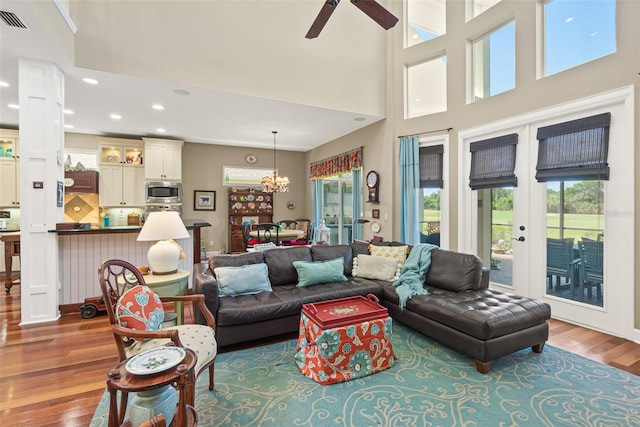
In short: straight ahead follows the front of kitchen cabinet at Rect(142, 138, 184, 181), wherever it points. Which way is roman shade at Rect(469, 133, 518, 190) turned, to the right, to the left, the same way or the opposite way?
to the right

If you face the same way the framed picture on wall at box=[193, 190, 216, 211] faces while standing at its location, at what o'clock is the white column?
The white column is roughly at 1 o'clock from the framed picture on wall.

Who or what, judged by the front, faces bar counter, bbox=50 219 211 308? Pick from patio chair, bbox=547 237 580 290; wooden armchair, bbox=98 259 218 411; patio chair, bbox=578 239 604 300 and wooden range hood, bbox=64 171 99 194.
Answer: the wooden range hood

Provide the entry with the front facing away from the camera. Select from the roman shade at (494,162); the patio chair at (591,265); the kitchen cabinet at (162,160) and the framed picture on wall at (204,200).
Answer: the patio chair

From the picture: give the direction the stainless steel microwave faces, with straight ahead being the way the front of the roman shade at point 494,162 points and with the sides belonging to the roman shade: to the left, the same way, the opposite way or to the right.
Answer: to the left

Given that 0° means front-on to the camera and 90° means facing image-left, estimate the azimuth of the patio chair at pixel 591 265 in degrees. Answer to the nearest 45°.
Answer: approximately 180°

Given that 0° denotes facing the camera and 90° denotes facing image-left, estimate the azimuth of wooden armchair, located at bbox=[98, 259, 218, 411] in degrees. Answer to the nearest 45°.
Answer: approximately 315°

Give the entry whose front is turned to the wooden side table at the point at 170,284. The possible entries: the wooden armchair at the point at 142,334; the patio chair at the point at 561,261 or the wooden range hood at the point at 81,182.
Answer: the wooden range hood

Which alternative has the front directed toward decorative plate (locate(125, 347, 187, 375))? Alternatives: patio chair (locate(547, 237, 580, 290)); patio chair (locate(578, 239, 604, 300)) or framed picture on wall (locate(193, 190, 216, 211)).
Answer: the framed picture on wall

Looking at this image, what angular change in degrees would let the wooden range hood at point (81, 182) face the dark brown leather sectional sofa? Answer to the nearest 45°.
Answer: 0° — it already faces it

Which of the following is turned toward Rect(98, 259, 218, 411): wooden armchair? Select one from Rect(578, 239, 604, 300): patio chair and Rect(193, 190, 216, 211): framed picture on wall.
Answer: the framed picture on wall

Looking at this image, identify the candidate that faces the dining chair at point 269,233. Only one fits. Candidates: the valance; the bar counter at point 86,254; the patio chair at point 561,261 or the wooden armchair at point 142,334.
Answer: the valance

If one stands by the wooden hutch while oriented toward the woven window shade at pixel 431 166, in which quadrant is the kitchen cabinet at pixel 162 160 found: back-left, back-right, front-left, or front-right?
back-right

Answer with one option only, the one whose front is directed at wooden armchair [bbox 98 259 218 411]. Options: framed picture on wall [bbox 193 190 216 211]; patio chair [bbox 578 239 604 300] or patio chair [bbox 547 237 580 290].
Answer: the framed picture on wall
